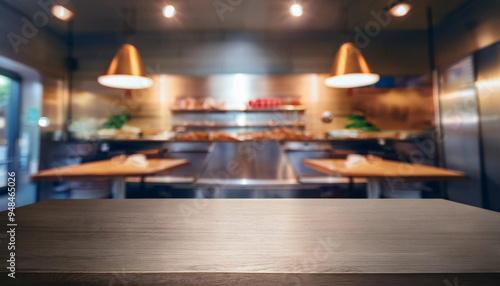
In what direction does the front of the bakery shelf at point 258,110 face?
toward the camera

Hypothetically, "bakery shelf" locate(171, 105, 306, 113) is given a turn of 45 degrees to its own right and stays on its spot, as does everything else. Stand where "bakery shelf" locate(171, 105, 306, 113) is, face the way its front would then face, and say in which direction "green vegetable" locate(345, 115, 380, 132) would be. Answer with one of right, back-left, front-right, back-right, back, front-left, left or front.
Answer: back-left

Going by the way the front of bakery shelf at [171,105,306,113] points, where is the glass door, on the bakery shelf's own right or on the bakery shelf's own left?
on the bakery shelf's own right

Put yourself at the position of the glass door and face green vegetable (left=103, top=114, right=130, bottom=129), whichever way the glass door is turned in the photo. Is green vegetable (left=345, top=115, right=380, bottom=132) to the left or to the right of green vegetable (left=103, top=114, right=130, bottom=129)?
right

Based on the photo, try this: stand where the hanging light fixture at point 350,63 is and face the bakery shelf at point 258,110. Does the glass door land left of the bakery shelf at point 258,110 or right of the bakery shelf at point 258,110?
left

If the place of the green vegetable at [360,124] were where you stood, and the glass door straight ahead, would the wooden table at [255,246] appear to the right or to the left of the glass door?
left

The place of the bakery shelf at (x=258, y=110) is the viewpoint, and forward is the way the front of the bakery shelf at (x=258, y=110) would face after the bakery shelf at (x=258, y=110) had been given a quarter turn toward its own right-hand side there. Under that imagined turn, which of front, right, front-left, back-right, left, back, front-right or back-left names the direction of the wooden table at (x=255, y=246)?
left

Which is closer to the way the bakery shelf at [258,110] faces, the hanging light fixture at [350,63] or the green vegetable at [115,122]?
the hanging light fixture

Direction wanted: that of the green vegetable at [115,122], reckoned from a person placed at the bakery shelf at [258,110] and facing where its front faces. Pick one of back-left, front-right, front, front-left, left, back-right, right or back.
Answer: right

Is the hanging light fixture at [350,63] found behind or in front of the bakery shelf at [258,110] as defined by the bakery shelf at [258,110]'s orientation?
in front
